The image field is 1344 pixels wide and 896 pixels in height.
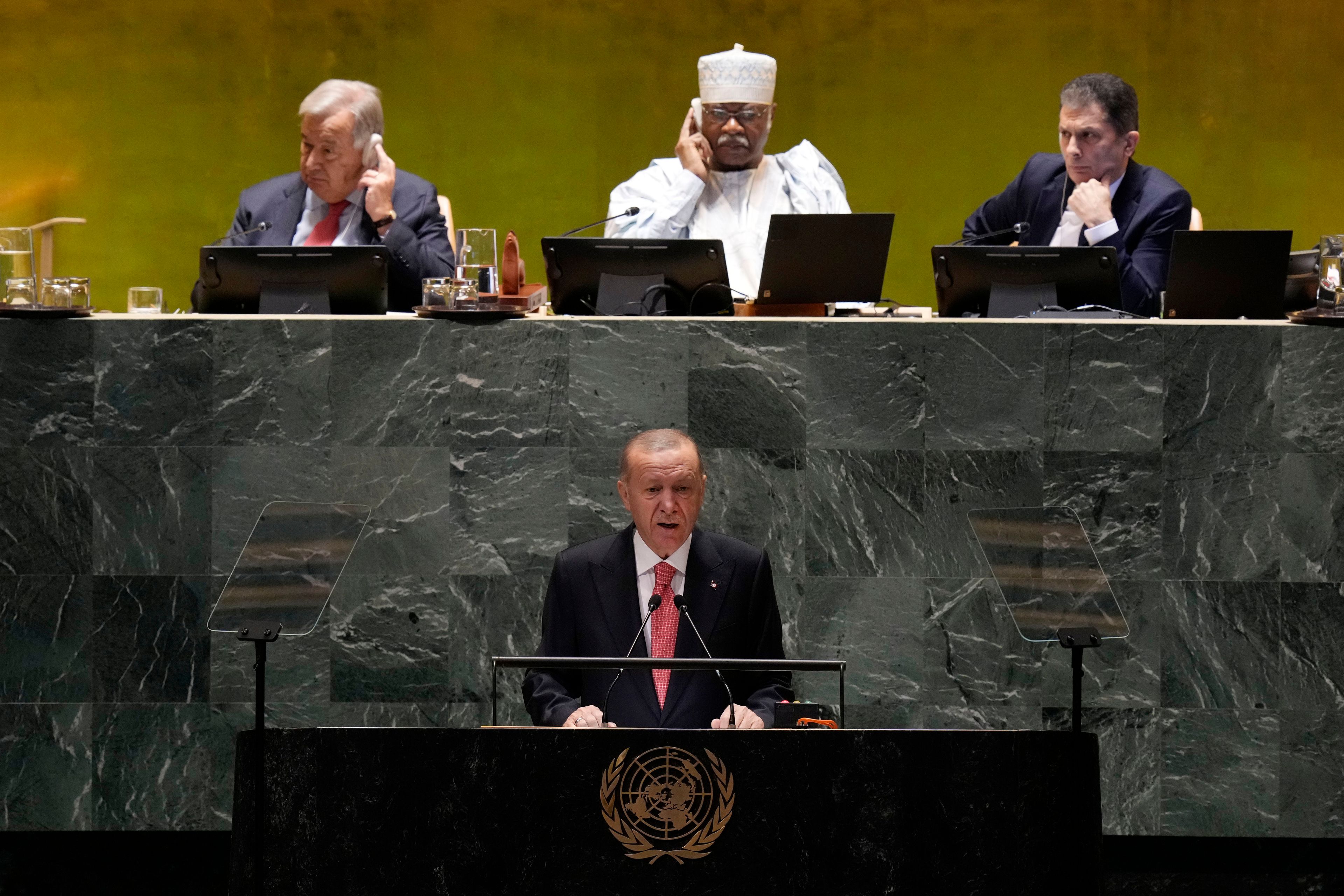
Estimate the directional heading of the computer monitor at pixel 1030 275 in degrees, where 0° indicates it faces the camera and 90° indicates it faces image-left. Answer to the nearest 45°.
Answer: approximately 180°

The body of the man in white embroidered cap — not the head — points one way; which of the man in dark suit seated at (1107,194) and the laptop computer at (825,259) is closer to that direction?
the laptop computer

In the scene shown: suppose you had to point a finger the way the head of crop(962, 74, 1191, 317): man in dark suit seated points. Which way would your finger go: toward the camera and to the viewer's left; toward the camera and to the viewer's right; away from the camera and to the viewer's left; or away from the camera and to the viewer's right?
toward the camera and to the viewer's left

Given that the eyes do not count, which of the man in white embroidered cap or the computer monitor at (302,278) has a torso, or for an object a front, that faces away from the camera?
the computer monitor

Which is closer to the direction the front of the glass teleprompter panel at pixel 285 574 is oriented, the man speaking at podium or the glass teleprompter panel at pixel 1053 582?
the man speaking at podium

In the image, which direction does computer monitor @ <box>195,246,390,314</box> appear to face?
away from the camera

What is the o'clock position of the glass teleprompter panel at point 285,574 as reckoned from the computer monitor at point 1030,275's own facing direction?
The glass teleprompter panel is roughly at 7 o'clock from the computer monitor.

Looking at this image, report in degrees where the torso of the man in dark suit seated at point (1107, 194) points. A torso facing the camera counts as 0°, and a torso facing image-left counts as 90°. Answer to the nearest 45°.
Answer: approximately 45°

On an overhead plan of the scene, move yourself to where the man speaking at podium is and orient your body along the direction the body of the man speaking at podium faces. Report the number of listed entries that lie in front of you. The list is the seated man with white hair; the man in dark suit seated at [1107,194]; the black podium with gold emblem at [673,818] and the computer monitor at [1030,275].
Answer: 1
